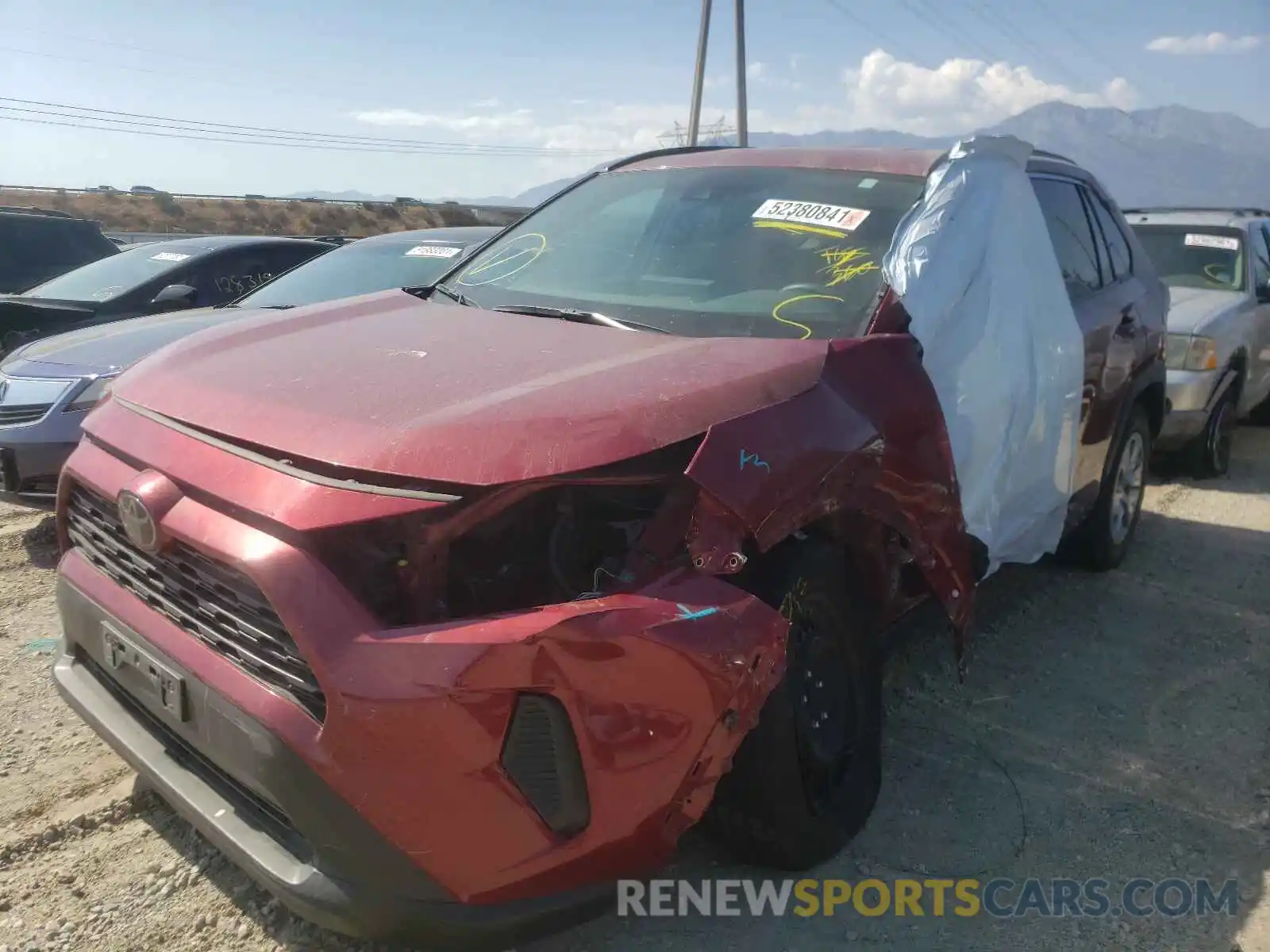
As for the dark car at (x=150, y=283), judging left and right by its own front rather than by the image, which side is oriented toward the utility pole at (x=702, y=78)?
back

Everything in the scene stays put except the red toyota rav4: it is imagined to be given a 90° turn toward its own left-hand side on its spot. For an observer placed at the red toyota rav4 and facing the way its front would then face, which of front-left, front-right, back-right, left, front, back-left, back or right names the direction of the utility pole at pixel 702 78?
back-left

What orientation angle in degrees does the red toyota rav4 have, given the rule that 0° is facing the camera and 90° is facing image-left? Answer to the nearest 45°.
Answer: approximately 45°

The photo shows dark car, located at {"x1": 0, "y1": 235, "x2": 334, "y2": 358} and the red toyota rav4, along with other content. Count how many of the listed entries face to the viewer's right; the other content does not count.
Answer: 0

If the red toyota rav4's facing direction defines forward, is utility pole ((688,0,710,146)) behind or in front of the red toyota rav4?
behind

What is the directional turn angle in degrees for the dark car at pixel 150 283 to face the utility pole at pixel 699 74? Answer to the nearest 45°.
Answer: approximately 180°

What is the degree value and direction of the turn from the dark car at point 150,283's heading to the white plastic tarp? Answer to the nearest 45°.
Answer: approximately 90° to its left

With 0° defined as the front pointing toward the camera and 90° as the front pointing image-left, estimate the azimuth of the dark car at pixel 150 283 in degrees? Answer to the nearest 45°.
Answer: approximately 45°

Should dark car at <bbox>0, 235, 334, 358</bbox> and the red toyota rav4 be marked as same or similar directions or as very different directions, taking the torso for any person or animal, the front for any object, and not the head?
same or similar directions

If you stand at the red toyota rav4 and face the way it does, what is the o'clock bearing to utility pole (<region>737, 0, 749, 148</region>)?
The utility pole is roughly at 5 o'clock from the red toyota rav4.

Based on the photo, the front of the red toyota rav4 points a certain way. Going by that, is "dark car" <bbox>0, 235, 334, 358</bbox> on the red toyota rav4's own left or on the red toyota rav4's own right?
on the red toyota rav4's own right
